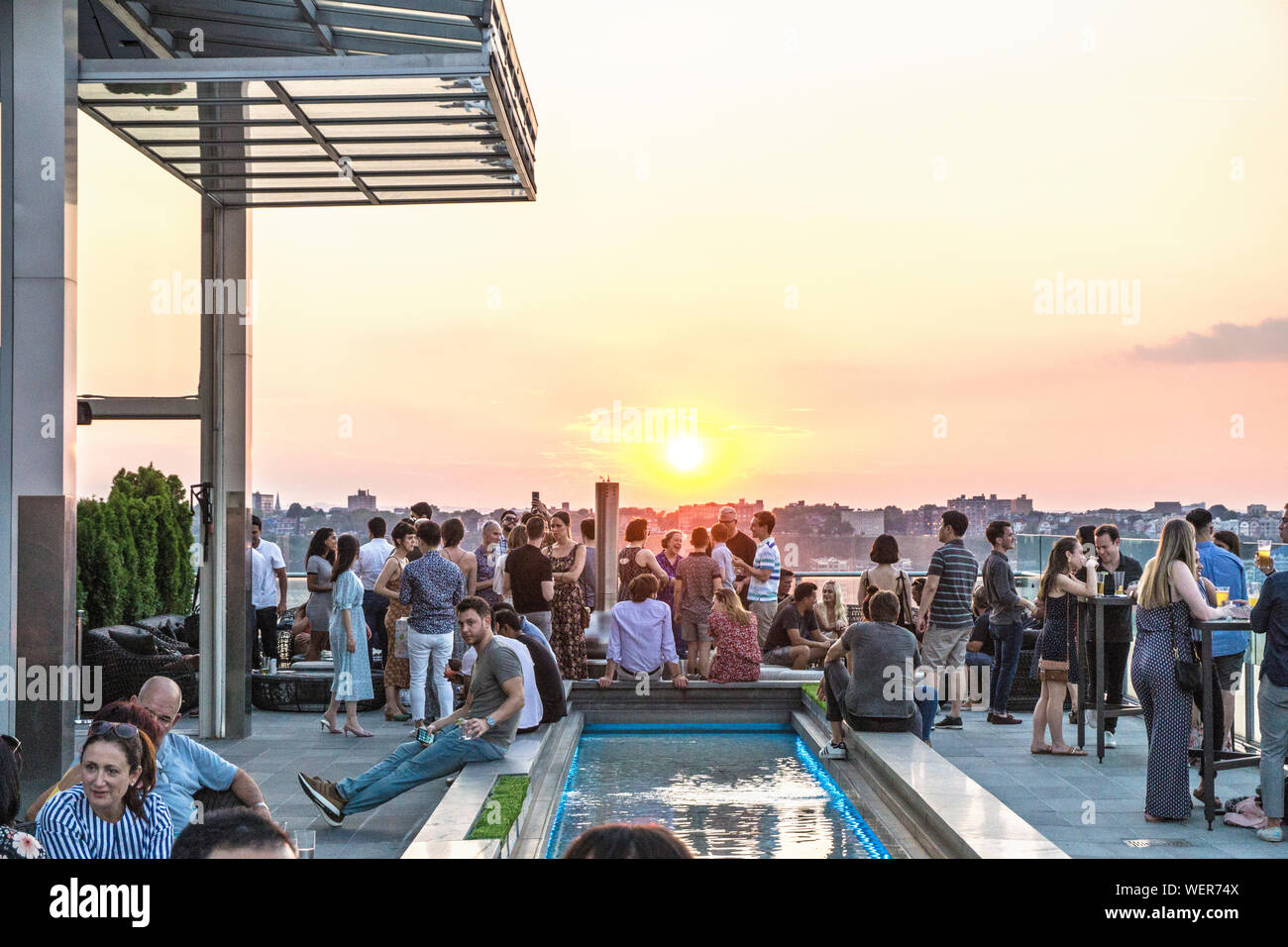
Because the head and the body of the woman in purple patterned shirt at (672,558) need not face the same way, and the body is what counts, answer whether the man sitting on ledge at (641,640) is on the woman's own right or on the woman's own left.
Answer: on the woman's own right

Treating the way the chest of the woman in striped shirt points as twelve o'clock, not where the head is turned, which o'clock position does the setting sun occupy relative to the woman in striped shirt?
The setting sun is roughly at 7 o'clock from the woman in striped shirt.

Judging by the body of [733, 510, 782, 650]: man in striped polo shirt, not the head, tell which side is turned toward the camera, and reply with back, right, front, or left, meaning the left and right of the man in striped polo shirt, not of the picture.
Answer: left

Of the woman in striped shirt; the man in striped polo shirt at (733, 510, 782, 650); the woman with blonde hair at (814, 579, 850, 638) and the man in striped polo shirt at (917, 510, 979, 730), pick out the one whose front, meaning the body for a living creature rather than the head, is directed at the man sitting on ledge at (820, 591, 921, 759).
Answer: the woman with blonde hair

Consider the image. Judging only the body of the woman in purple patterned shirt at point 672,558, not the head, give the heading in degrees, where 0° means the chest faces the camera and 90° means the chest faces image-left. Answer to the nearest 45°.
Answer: approximately 315°

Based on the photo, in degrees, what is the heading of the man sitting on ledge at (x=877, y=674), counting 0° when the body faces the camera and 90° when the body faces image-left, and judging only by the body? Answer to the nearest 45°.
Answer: approximately 180°

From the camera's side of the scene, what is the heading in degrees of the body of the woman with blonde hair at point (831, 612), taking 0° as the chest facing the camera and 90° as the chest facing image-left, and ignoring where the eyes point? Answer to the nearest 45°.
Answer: approximately 0°

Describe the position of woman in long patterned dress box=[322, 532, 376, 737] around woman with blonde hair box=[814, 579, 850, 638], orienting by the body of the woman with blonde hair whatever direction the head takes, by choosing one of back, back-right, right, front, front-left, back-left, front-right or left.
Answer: front-right

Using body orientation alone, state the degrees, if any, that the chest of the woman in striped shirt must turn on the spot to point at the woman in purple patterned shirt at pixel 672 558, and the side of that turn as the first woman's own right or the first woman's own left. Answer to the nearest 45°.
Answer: approximately 135° to the first woman's own left

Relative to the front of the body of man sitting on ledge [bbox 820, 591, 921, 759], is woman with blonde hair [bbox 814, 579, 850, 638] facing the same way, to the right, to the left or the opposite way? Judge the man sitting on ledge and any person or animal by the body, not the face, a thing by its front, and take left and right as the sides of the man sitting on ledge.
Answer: the opposite way
